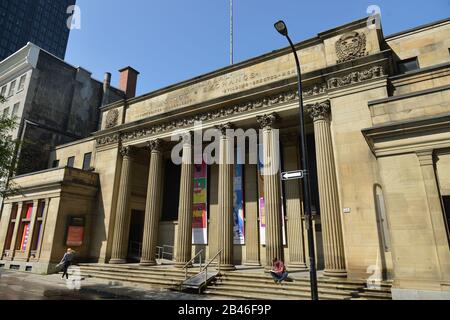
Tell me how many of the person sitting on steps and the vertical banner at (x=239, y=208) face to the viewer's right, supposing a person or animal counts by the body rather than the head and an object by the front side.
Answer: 0

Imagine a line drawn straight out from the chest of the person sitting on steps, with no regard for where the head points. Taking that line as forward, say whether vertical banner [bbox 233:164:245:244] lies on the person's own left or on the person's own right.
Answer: on the person's own right

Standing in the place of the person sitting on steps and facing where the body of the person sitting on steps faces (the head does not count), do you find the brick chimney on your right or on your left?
on your right

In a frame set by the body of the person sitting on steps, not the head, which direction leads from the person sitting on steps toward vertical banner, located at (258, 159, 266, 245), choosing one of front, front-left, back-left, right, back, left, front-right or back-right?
back-right

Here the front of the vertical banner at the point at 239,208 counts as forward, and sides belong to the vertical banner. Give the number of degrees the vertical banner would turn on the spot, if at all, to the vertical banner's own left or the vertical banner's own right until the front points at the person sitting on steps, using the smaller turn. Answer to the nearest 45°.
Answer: approximately 45° to the vertical banner's own left

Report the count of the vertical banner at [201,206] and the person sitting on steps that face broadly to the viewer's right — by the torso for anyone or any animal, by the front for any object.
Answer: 0
